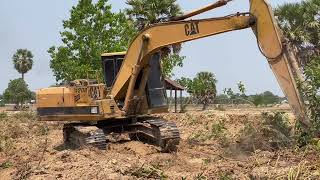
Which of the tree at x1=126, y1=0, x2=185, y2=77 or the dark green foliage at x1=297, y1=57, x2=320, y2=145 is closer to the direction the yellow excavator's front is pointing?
the dark green foliage

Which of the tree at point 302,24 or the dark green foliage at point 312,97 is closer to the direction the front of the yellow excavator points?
the dark green foliage

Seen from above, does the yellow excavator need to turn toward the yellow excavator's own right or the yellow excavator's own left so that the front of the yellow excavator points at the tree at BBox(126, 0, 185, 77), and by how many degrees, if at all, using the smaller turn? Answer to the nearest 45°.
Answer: approximately 135° to the yellow excavator's own left

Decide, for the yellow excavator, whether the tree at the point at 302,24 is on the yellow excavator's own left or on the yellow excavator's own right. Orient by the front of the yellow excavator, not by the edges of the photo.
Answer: on the yellow excavator's own left

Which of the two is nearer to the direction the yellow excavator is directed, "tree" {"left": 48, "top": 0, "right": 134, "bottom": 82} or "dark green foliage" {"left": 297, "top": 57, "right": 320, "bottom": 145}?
the dark green foliage

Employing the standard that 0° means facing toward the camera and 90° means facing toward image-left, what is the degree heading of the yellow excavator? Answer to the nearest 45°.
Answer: approximately 315°

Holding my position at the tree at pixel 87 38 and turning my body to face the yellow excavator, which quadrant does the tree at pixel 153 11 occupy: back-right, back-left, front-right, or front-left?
back-left

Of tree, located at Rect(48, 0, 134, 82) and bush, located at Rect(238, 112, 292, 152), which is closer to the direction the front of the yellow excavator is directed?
the bush
